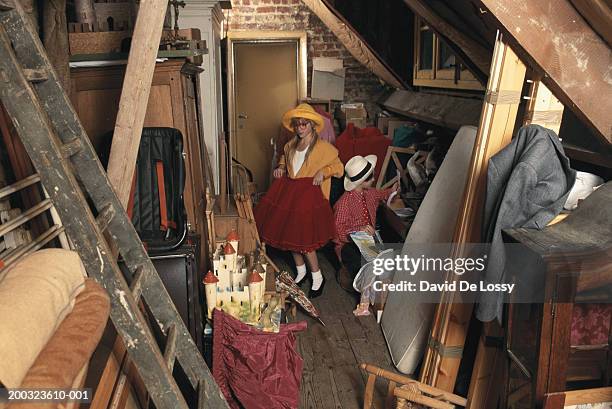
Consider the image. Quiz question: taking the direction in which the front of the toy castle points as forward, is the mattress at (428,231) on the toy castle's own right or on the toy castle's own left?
on the toy castle's own left

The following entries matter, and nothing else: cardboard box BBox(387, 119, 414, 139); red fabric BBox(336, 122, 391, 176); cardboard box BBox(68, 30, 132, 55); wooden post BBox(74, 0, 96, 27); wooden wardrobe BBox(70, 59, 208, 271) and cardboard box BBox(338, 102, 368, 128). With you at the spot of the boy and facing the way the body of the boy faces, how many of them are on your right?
3

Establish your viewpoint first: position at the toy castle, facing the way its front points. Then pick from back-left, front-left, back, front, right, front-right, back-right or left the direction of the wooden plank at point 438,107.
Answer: back-left

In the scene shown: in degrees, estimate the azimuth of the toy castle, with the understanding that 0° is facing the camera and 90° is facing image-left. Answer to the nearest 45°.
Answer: approximately 0°

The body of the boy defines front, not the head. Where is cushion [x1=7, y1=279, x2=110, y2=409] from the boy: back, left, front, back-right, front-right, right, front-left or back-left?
front-right

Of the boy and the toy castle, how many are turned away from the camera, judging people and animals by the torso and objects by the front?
0

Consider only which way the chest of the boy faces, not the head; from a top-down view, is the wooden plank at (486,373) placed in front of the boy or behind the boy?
in front

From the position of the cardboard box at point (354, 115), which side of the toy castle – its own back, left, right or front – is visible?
back

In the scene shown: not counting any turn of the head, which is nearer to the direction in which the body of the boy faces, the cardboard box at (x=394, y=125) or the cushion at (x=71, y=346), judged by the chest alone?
the cushion
